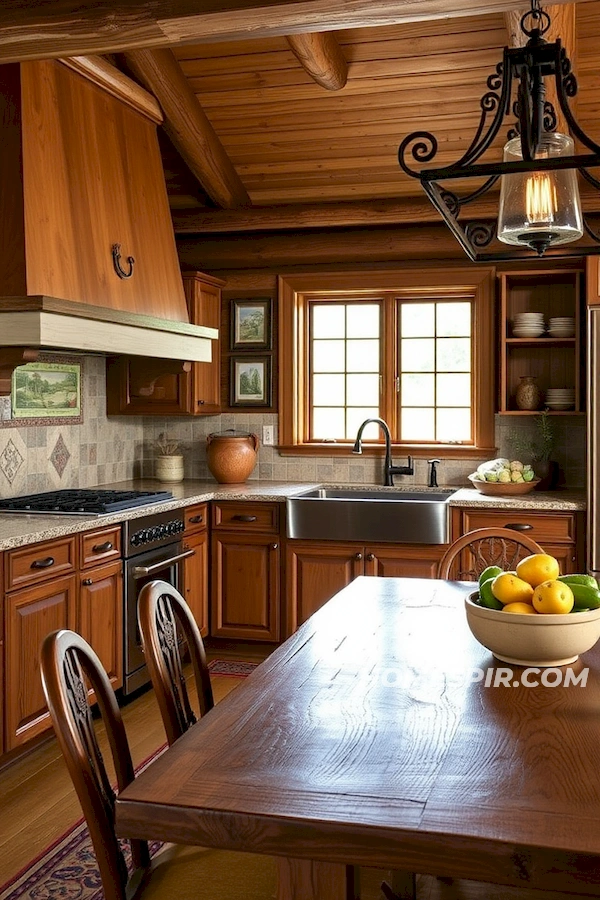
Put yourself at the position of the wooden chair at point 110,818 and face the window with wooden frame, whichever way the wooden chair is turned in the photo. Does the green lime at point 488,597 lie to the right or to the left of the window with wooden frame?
right

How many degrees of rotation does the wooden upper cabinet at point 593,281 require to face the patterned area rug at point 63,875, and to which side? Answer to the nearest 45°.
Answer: approximately 45° to its right

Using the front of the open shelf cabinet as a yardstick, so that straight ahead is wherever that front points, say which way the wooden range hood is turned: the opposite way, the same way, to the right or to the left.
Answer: to the left

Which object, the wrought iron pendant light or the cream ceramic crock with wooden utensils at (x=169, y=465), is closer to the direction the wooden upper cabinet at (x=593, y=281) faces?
the wrought iron pendant light

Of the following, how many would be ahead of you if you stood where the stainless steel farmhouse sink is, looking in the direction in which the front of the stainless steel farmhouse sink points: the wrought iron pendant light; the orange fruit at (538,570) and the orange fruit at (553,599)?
3

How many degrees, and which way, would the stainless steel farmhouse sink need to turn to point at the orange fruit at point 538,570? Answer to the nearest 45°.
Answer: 0° — it already faces it

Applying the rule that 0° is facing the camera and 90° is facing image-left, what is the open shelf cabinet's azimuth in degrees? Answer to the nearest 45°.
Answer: approximately 0°

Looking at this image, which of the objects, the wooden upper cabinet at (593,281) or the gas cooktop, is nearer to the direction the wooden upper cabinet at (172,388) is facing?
the wooden upper cabinet
